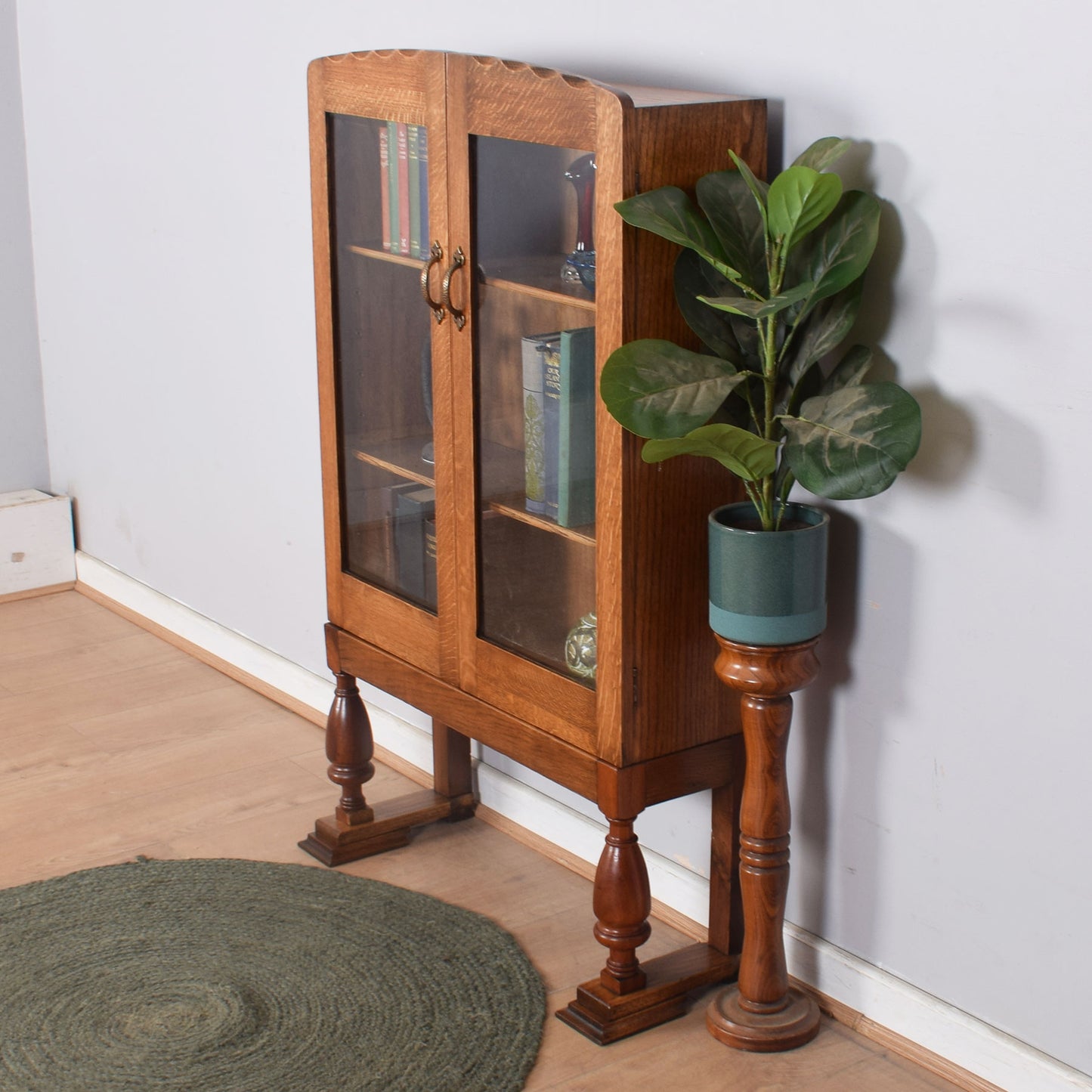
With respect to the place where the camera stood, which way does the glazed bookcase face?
facing the viewer and to the left of the viewer

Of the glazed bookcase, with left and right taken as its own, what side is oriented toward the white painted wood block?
right
